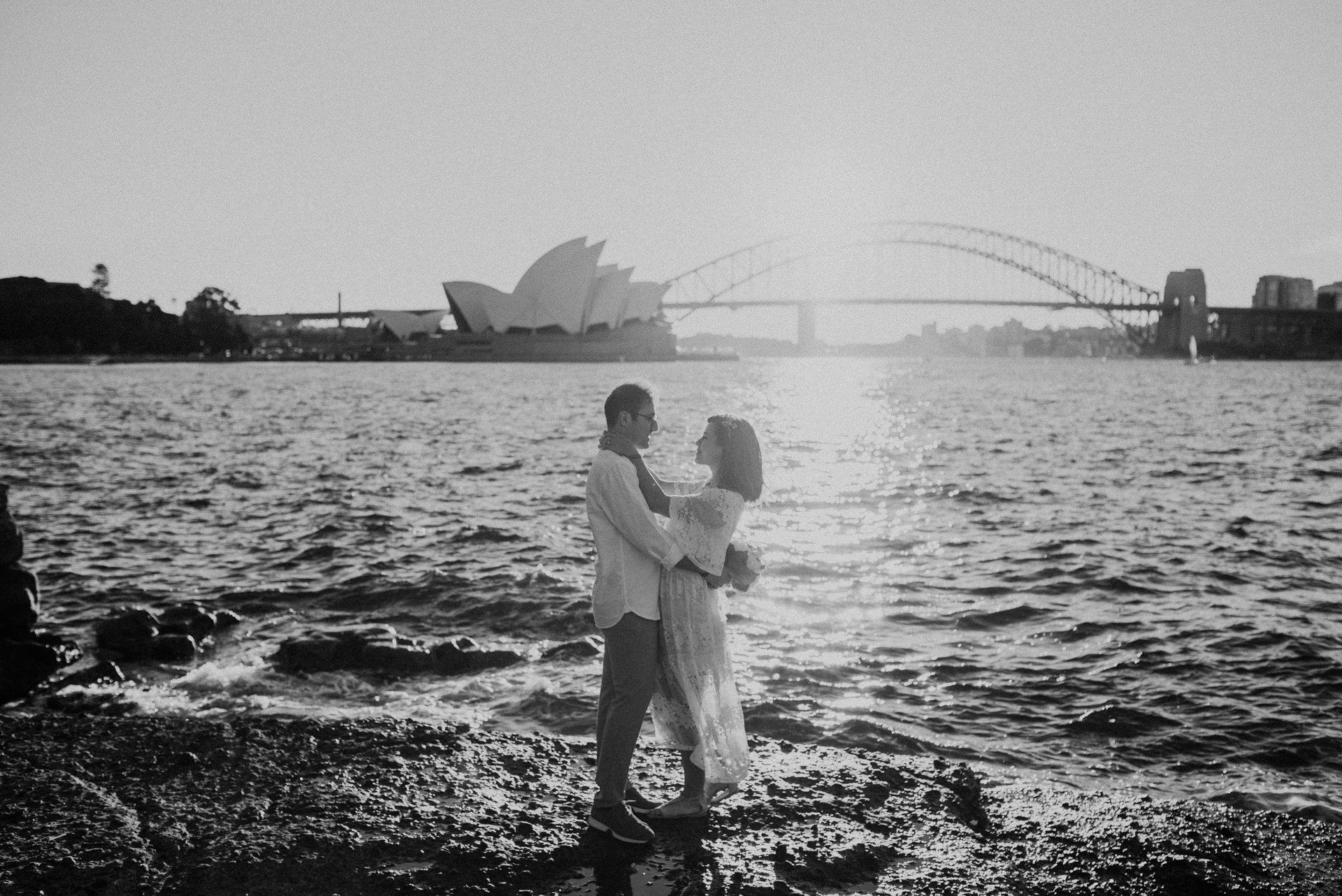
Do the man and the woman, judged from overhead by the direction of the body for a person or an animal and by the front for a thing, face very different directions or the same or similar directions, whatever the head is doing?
very different directions

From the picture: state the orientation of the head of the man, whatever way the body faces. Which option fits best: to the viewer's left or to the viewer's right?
to the viewer's right

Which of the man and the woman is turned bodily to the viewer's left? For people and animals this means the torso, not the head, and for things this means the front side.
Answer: the woman

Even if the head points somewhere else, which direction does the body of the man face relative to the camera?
to the viewer's right

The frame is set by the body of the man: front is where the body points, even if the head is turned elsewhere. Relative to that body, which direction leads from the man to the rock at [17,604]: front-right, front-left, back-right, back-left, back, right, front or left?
back-left

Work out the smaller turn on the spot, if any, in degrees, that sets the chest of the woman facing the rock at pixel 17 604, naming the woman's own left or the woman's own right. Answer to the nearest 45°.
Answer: approximately 45° to the woman's own right

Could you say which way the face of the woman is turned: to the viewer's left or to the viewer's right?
to the viewer's left

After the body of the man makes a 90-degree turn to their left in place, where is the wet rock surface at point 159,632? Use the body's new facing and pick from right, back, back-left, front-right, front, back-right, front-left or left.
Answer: front-left

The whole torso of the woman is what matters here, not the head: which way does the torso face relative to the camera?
to the viewer's left

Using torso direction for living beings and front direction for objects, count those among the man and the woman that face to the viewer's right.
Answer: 1

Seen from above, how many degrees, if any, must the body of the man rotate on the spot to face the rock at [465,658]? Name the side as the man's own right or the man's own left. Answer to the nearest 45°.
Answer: approximately 90° to the man's own left

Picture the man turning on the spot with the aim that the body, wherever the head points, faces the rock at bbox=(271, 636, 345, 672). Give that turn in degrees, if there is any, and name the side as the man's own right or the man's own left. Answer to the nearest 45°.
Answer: approximately 135° to the man's own left

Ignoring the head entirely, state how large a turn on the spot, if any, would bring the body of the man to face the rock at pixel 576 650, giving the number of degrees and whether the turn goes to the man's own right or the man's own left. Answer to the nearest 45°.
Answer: approximately 90° to the man's own left
